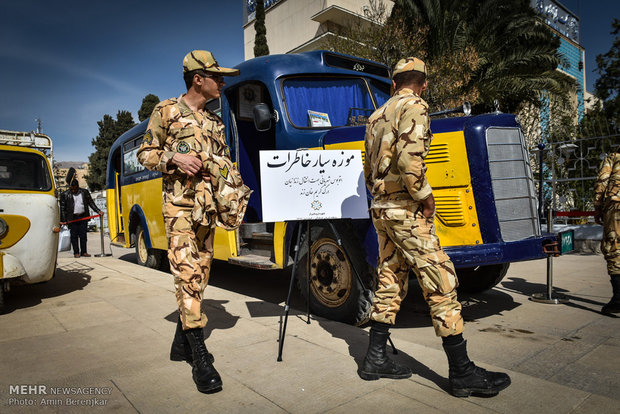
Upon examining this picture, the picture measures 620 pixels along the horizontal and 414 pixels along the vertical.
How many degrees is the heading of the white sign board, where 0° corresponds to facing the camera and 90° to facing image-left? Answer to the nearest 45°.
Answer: approximately 0°

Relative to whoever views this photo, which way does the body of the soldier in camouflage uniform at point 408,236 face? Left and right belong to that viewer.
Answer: facing away from the viewer and to the right of the viewer

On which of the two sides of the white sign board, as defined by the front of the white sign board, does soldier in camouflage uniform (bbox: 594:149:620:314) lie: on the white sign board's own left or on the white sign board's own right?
on the white sign board's own left

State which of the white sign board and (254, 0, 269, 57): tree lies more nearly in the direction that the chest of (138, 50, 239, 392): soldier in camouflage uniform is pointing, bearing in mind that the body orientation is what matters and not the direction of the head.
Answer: the white sign board

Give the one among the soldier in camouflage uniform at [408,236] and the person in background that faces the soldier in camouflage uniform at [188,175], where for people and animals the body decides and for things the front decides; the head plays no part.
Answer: the person in background

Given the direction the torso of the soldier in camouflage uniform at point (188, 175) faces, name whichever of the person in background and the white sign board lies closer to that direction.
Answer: the white sign board

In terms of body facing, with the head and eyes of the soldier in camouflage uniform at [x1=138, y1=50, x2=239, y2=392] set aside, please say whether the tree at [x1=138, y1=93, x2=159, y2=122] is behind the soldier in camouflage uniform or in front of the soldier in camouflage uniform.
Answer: behind

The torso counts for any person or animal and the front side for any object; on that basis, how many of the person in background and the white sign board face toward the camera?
2

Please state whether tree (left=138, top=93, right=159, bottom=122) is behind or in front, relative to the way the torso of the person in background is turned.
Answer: behind

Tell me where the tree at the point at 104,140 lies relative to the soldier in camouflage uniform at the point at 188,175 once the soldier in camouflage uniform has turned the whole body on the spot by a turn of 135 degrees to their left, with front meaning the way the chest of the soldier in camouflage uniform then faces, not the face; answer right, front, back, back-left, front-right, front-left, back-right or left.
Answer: front

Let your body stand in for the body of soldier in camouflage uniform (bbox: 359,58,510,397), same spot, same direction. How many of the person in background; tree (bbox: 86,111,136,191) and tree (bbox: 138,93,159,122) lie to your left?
3

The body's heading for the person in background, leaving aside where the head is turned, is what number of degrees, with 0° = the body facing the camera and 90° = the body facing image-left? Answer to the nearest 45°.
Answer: approximately 0°
